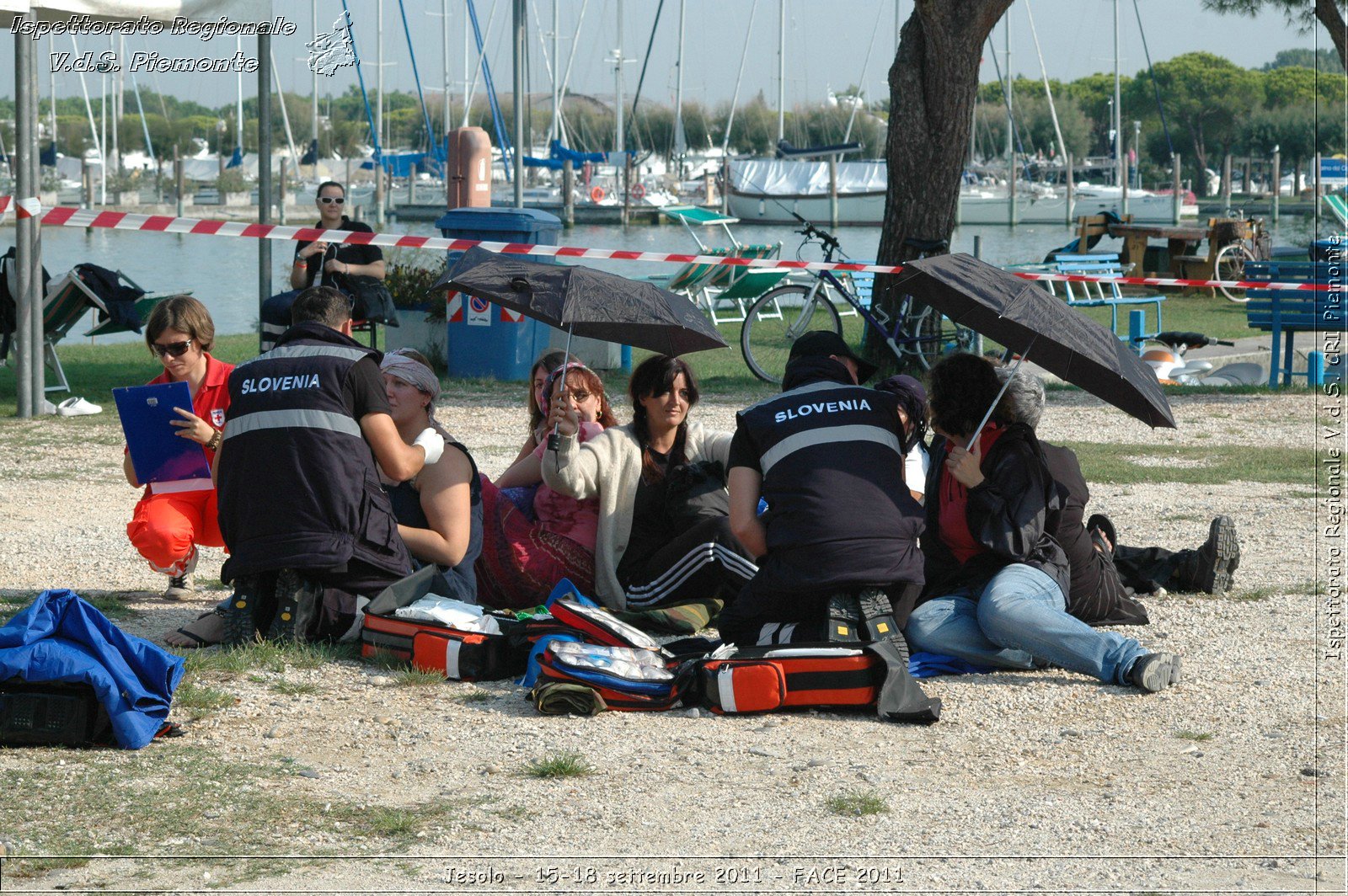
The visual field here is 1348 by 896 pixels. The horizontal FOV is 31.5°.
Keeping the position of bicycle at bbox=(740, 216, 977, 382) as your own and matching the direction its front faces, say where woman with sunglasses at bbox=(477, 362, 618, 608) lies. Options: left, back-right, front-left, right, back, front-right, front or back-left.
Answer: left

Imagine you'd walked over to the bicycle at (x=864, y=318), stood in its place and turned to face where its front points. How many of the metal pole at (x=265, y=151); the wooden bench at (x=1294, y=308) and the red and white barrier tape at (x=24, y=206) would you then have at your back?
1

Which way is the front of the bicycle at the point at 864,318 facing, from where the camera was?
facing to the left of the viewer

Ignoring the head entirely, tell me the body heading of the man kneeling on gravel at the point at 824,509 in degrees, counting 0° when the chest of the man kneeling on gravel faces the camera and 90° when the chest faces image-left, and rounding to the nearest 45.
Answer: approximately 180°

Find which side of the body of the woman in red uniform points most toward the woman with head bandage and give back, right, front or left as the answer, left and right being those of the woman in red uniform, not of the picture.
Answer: left

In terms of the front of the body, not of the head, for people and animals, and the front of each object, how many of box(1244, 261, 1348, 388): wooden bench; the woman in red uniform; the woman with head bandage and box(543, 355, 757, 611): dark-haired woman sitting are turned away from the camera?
1

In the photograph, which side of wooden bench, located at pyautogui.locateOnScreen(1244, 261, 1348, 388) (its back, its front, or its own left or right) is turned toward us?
back

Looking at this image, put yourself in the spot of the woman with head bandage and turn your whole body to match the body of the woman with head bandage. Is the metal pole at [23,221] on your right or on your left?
on your right

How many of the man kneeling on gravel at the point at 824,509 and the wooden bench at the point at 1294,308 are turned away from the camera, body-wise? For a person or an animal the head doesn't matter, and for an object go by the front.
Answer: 2

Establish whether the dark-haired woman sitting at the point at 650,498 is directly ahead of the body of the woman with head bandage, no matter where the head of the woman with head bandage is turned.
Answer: no

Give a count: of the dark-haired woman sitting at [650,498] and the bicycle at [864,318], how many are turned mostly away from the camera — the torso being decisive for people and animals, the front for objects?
0

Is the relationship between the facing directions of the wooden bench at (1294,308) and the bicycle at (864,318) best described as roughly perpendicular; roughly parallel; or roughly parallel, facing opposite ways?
roughly perpendicular

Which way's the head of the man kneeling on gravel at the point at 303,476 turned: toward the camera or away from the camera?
away from the camera

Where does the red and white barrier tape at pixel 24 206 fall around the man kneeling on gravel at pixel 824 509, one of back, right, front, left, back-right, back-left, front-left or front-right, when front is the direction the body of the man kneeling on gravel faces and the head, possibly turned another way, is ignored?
front-left
